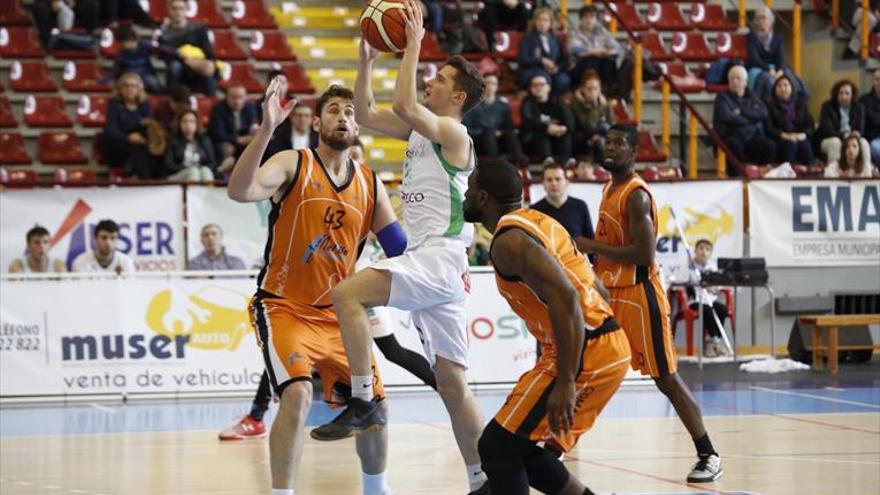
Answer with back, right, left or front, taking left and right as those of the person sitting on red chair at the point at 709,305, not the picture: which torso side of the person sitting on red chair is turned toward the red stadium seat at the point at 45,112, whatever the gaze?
right

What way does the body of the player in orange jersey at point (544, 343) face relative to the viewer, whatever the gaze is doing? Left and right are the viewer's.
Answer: facing to the left of the viewer

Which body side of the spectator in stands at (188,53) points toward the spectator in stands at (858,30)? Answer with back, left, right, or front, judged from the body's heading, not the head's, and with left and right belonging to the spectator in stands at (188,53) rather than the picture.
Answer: left

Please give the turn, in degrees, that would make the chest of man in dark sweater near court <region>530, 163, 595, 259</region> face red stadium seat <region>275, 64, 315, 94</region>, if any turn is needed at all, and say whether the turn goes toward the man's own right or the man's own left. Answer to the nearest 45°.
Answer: approximately 135° to the man's own right

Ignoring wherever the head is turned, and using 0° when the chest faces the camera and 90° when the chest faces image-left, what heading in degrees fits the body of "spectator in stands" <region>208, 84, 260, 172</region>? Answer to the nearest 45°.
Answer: approximately 0°

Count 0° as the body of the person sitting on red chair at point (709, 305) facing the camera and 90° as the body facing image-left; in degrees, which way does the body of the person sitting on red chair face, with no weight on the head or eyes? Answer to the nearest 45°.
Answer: approximately 0°

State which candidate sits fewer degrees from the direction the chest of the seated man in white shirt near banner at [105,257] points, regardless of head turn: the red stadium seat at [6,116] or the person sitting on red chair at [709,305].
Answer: the person sitting on red chair
